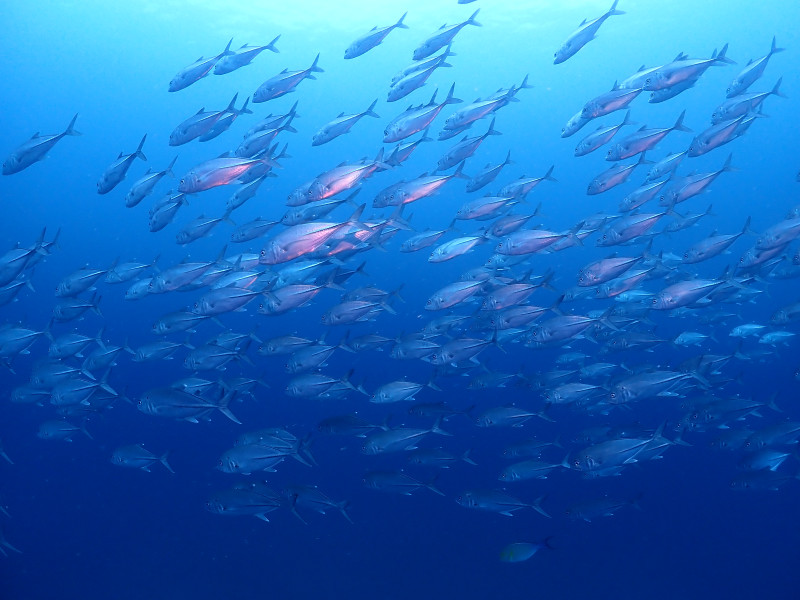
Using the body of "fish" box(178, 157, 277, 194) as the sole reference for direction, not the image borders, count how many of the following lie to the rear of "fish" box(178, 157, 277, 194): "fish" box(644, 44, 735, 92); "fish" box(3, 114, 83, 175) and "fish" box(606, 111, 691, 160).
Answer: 2

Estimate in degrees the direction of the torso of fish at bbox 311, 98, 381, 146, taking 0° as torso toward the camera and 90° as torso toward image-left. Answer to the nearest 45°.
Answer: approximately 90°

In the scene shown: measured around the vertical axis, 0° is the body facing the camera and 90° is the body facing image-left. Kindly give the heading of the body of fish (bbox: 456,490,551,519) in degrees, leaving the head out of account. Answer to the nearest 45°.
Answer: approximately 90°

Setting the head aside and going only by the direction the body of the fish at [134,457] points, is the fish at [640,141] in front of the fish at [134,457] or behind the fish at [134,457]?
behind

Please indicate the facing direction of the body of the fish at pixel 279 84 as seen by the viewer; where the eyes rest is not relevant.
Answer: to the viewer's left

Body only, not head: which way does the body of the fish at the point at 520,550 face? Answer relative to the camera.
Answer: to the viewer's left

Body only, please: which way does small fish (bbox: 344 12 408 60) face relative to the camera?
to the viewer's left

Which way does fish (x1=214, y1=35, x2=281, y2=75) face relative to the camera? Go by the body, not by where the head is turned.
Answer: to the viewer's left

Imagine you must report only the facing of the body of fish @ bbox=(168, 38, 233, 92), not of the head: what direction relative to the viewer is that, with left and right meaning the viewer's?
facing to the left of the viewer

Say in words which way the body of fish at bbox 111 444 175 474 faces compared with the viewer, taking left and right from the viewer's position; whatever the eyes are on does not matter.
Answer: facing to the left of the viewer

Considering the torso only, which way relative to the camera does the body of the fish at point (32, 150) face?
to the viewer's left
